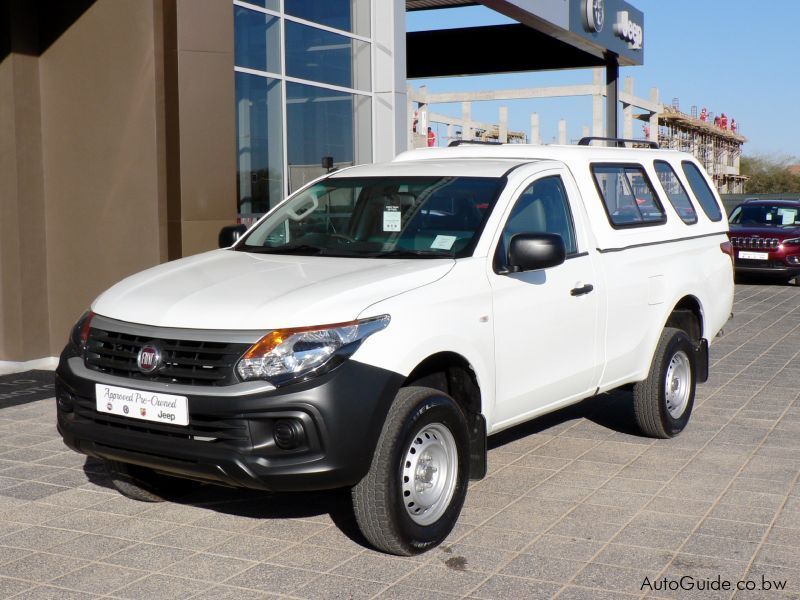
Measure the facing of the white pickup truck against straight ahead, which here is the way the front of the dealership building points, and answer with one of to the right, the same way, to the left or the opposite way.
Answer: to the right

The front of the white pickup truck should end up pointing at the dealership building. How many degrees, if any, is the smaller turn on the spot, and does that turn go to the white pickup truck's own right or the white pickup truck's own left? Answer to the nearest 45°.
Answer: approximately 90° to the white pickup truck's own right

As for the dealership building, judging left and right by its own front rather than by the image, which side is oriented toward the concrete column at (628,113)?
left

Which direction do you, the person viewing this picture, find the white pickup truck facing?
facing the viewer and to the left of the viewer

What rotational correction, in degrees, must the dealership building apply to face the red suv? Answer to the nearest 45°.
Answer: approximately 90° to its left

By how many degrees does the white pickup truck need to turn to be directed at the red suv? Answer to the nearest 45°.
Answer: approximately 180°

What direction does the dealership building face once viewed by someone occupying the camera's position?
facing the viewer and to the right of the viewer

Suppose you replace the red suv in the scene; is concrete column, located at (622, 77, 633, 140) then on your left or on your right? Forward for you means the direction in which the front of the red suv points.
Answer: on your right

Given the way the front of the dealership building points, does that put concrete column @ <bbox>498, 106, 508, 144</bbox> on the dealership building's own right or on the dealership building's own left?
on the dealership building's own left

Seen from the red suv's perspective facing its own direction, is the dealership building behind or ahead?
ahead

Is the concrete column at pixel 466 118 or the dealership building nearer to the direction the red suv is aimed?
the dealership building

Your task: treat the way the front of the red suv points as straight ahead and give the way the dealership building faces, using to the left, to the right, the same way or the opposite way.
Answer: to the left

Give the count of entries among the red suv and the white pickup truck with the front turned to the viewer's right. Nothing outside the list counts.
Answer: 0
